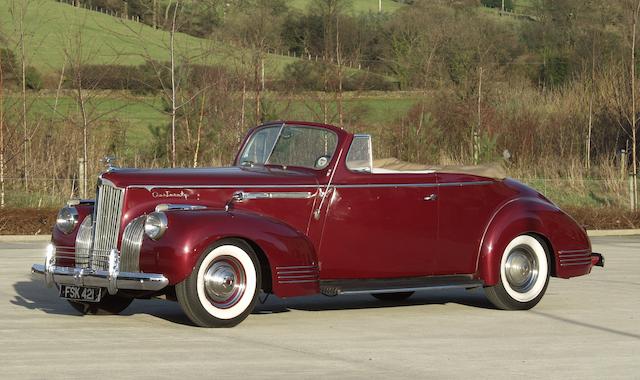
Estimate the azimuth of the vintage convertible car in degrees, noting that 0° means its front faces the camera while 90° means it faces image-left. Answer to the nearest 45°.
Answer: approximately 45°
